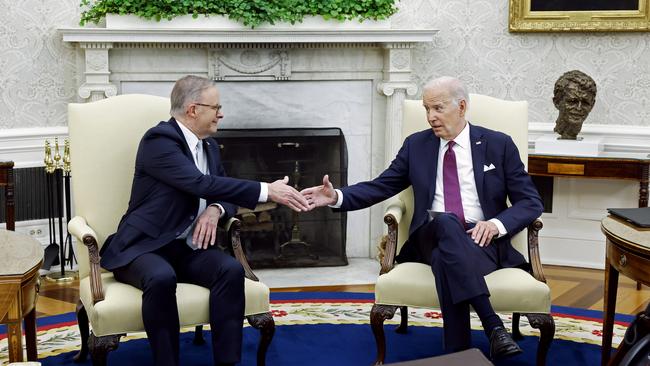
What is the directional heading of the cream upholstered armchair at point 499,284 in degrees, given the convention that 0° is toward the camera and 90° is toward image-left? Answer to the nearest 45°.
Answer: approximately 0°

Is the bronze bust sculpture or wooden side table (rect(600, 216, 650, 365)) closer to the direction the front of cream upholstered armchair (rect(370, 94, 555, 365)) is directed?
the wooden side table

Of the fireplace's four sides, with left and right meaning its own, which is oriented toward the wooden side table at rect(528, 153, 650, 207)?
left

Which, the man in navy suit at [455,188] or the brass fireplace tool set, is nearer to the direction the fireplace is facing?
the man in navy suit

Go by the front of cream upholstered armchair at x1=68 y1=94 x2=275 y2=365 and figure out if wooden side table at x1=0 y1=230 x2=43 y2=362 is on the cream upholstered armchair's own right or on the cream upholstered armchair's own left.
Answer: on the cream upholstered armchair's own right

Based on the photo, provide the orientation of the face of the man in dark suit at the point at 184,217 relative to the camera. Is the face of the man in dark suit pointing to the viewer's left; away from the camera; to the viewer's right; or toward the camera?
to the viewer's right

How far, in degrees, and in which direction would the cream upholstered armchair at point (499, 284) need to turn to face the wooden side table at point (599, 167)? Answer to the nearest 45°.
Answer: approximately 180°

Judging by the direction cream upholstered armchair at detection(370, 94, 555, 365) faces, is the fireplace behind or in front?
behind

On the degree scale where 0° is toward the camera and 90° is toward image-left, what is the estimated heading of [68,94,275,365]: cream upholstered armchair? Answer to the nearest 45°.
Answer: approximately 315°
